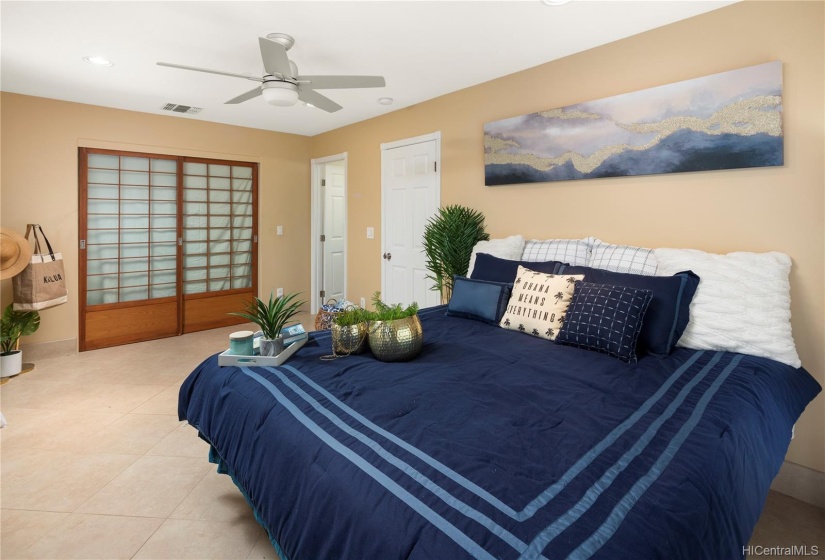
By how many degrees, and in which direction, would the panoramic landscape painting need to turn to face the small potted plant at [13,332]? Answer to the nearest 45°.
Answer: approximately 45° to its right

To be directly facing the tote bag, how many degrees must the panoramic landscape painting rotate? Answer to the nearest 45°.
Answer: approximately 45° to its right

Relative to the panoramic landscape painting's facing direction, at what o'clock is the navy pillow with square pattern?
The navy pillow with square pattern is roughly at 11 o'clock from the panoramic landscape painting.

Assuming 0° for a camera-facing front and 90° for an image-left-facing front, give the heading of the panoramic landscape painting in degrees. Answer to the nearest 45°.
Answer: approximately 45°

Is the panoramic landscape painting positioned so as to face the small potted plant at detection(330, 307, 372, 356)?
yes

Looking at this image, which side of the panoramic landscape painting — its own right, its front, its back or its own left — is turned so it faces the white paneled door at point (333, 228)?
right

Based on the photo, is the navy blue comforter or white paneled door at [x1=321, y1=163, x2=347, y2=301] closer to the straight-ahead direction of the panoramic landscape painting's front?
the navy blue comforter

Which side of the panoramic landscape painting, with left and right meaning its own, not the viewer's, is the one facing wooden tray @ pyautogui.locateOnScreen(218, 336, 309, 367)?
front
